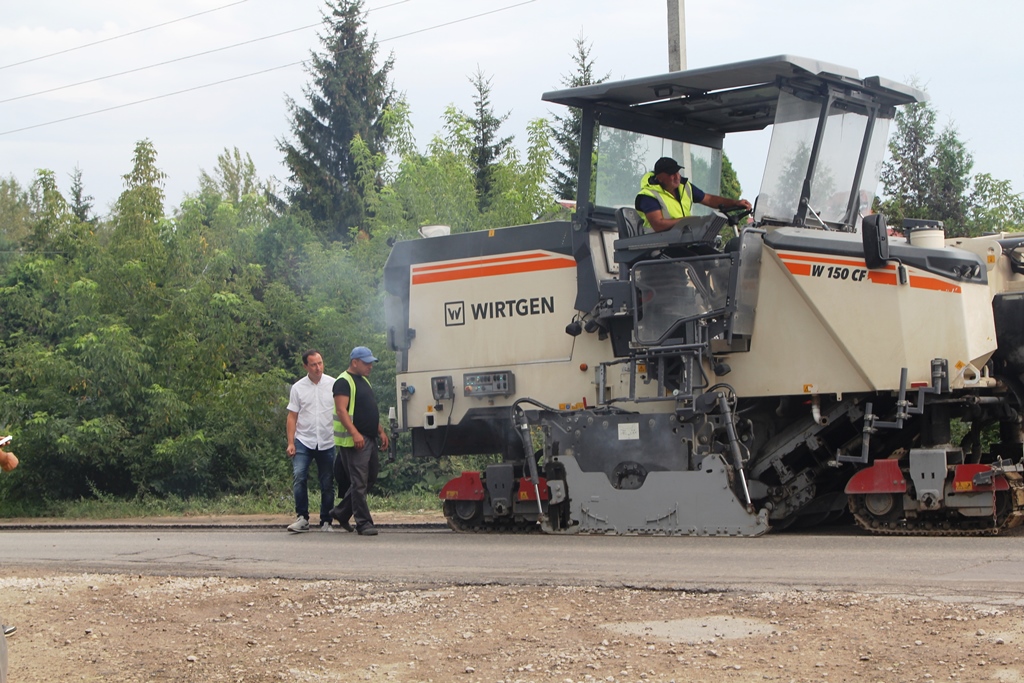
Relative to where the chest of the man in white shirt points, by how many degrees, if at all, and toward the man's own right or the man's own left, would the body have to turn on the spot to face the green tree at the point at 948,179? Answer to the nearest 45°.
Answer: approximately 90° to the man's own left

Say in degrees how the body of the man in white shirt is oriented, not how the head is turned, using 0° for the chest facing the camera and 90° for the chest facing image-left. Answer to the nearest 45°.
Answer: approximately 315°

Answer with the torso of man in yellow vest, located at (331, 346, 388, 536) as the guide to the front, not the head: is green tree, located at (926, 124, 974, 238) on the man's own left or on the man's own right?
on the man's own left

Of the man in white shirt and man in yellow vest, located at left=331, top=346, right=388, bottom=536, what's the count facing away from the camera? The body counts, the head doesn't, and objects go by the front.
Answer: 0

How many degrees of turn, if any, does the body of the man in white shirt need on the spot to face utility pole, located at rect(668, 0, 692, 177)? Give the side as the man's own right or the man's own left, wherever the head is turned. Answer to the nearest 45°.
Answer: approximately 90° to the man's own left

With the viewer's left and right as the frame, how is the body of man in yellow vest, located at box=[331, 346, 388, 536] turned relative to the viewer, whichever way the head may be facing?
facing the viewer and to the right of the viewer

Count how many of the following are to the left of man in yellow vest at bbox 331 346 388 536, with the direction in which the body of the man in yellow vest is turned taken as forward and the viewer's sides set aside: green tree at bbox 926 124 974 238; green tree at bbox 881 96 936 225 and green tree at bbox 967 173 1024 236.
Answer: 3
